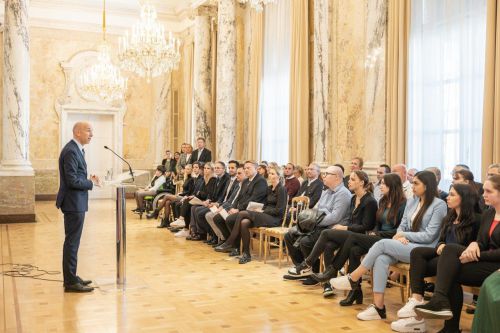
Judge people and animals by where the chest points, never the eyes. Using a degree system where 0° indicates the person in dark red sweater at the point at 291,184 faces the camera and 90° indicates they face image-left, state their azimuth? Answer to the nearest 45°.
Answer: approximately 45°

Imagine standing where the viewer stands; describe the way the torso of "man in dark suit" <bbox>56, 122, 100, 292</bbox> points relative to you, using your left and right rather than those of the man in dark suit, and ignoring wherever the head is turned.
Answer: facing to the right of the viewer

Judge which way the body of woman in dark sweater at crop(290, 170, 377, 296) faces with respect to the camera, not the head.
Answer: to the viewer's left

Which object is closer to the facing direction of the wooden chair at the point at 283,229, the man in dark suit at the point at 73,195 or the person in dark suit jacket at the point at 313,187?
the man in dark suit

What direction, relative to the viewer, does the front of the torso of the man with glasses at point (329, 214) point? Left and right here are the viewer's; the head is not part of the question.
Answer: facing to the left of the viewer

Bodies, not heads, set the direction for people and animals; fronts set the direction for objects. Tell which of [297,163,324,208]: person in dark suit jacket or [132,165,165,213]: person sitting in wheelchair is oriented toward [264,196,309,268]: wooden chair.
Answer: [297,163,324,208]: person in dark suit jacket

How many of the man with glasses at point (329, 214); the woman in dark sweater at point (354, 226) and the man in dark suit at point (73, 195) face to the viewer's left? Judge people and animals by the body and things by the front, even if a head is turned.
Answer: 2

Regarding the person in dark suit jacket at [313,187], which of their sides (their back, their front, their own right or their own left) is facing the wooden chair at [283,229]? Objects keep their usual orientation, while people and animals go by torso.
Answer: front

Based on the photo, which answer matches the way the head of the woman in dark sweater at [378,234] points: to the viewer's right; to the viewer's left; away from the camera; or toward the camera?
to the viewer's left

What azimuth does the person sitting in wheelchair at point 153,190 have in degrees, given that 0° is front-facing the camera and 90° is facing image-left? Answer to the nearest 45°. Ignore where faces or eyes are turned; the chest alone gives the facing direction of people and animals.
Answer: approximately 90°
